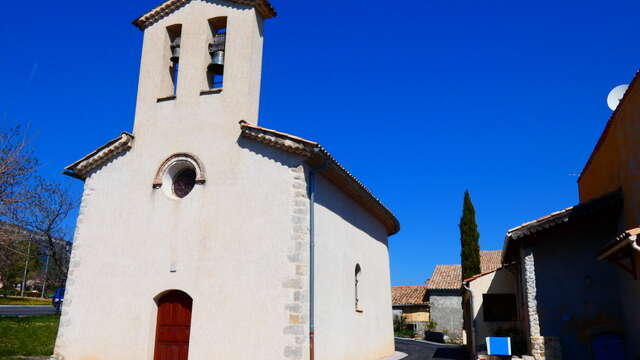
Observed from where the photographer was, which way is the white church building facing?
facing the viewer and to the left of the viewer

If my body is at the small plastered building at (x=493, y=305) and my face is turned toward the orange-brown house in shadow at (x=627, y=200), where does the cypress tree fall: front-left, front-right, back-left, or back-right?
back-left

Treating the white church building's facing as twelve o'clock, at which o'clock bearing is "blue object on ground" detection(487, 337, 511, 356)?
The blue object on ground is roughly at 7 o'clock from the white church building.

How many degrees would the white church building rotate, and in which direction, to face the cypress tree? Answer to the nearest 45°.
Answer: approximately 180°

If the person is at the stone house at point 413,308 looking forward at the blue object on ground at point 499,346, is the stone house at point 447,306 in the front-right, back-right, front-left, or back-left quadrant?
front-left

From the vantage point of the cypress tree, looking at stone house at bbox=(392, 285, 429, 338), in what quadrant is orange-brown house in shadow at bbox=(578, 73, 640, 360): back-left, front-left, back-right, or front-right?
back-left
